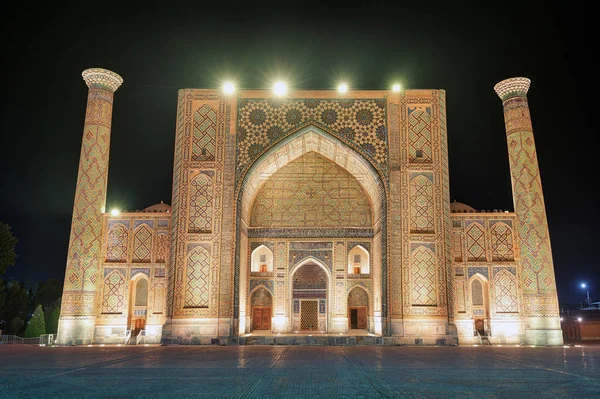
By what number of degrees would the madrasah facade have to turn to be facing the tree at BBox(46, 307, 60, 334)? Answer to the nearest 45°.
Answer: approximately 135° to its right

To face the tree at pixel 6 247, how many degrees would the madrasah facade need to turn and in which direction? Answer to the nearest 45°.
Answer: approximately 135° to its right

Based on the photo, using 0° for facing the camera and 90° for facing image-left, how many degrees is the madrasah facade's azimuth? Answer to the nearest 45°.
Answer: approximately 0°

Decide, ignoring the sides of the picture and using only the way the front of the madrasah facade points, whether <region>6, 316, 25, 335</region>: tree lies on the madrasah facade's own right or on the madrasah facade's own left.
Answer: on the madrasah facade's own right

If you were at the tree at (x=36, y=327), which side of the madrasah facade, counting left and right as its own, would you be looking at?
right

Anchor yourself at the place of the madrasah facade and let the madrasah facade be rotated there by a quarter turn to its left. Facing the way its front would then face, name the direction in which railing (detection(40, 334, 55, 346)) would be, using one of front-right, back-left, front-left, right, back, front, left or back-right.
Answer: back

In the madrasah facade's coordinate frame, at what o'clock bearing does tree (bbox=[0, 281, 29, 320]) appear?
The tree is roughly at 4 o'clock from the madrasah facade.
